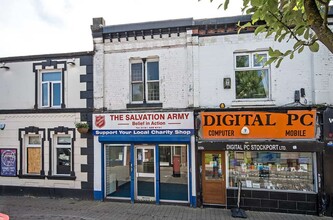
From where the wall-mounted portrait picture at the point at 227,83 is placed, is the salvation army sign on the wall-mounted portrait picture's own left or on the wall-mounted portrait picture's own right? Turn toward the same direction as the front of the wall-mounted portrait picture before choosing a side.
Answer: on the wall-mounted portrait picture's own right

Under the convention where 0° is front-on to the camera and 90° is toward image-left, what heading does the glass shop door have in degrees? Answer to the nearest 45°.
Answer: approximately 0°

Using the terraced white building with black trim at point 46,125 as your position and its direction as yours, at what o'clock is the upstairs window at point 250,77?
The upstairs window is roughly at 10 o'clock from the terraced white building with black trim.

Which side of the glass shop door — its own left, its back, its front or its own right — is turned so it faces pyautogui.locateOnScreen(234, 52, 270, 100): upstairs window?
left

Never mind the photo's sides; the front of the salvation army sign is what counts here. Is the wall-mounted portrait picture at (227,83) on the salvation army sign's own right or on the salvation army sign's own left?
on the salvation army sign's own left

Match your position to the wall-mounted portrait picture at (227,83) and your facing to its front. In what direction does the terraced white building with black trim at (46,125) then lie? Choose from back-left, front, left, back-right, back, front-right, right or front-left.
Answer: right

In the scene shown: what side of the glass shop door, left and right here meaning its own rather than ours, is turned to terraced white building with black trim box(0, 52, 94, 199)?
right
